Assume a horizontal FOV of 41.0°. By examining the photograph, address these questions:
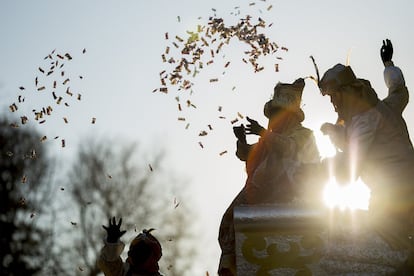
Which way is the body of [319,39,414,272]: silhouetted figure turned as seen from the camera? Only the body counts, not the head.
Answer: to the viewer's left

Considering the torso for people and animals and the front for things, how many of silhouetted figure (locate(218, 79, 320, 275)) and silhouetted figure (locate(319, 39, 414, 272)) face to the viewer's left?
2

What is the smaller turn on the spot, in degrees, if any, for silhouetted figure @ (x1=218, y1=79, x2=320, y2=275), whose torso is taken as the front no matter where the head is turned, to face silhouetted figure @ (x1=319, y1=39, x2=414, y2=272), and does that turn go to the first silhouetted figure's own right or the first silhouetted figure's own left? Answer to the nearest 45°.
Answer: approximately 135° to the first silhouetted figure's own left

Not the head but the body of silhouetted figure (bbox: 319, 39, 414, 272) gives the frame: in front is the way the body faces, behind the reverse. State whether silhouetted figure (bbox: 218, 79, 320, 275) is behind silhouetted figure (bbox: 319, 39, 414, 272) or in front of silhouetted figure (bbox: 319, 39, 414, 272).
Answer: in front

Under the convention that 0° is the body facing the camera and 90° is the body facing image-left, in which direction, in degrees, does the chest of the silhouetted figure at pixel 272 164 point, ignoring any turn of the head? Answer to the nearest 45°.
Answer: approximately 90°
